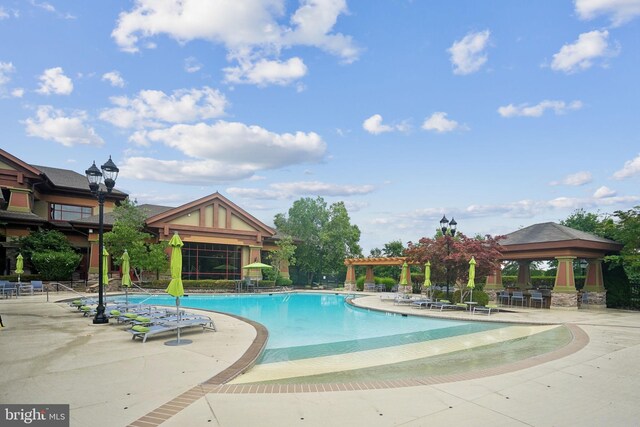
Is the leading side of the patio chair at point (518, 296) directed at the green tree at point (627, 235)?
no

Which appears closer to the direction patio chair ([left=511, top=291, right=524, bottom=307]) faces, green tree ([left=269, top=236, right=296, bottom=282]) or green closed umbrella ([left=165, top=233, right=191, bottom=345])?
the green closed umbrella

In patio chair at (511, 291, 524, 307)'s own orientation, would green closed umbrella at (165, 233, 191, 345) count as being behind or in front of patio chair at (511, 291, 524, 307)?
in front

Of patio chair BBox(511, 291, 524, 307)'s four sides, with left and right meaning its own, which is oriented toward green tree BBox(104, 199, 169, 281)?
right

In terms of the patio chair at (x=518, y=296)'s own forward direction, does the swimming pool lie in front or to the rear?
in front

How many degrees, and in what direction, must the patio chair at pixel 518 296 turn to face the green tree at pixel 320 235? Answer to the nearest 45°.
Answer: approximately 135° to its right

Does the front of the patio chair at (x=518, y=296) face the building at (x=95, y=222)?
no
